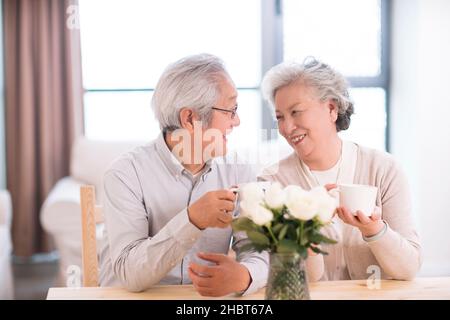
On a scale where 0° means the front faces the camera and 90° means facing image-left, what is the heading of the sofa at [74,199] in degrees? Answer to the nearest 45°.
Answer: approximately 0°

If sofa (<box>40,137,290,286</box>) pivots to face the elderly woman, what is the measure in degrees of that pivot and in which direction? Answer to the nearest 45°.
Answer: approximately 45° to its left

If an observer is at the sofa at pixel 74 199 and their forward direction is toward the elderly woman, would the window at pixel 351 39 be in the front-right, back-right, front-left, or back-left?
front-left

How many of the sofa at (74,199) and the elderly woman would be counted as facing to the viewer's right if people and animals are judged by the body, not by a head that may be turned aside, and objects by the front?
0

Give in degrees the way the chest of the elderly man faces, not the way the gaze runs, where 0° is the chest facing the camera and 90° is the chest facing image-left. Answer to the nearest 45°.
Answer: approximately 315°

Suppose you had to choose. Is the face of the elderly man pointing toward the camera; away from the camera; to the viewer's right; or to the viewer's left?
to the viewer's right

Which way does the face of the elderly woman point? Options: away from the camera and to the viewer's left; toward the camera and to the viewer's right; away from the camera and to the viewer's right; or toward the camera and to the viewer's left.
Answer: toward the camera and to the viewer's left

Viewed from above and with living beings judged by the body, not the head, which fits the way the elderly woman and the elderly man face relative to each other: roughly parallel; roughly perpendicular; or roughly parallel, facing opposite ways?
roughly perpendicular

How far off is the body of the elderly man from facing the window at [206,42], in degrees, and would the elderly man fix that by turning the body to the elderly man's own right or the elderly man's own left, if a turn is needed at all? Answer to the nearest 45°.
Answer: approximately 135° to the elderly man's own left

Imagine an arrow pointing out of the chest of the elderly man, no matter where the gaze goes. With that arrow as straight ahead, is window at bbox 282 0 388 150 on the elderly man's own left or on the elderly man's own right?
on the elderly man's own left

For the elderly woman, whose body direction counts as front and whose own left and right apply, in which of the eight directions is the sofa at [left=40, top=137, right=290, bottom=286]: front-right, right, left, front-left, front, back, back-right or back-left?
right

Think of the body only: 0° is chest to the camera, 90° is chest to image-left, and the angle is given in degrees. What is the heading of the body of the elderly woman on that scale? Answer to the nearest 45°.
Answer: approximately 45°

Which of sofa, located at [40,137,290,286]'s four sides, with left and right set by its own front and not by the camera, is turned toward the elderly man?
front
